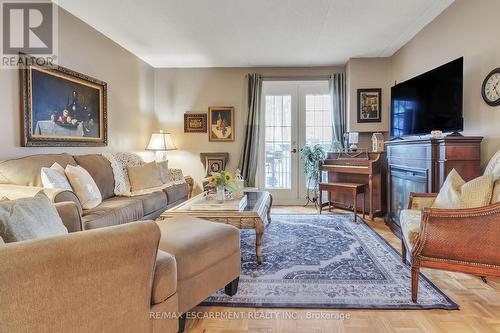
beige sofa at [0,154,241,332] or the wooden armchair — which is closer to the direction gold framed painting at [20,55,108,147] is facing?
the wooden armchair

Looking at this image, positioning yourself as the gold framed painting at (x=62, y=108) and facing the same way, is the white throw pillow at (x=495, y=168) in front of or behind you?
in front

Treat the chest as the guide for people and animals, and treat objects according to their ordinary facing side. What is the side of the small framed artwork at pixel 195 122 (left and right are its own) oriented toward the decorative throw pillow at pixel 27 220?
front

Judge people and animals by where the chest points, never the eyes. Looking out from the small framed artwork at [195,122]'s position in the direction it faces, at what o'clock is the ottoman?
The ottoman is roughly at 12 o'clock from the small framed artwork.

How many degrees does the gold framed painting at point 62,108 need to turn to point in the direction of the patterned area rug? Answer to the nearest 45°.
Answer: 0° — it already faces it

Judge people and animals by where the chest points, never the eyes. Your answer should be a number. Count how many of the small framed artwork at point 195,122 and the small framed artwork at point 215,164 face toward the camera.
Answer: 2

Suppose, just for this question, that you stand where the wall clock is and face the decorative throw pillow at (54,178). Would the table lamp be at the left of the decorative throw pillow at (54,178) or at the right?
right

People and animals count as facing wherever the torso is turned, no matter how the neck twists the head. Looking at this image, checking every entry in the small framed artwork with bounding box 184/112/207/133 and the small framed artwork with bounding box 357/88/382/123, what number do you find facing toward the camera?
2

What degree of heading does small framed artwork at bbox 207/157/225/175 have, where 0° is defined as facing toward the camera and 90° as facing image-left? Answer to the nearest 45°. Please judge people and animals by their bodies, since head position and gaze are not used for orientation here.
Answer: approximately 0°

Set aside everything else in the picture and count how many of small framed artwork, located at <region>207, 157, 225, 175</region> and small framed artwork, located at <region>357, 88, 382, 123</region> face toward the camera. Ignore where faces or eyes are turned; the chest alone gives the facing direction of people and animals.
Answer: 2
